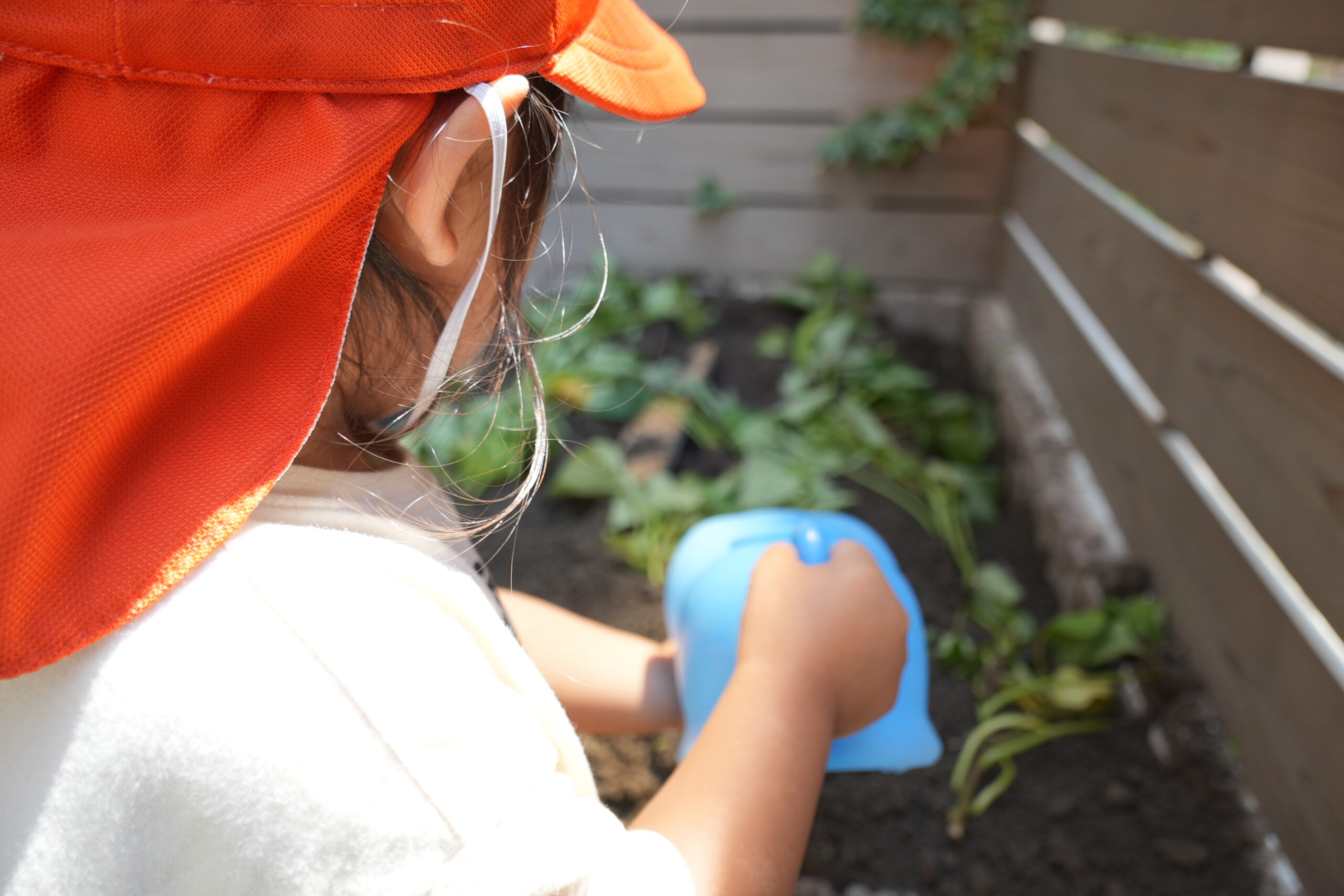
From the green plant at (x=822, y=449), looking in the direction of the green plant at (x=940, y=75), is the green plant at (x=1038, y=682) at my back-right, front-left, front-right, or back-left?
back-right

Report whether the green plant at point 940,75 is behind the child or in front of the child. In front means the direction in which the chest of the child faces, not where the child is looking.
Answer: in front

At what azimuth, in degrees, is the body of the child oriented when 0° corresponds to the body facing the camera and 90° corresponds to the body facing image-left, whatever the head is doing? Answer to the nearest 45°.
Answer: approximately 225°

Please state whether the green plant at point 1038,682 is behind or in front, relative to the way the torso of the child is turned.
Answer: in front

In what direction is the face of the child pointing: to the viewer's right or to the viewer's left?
to the viewer's right

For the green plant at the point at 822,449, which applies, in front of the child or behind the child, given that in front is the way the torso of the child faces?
in front
